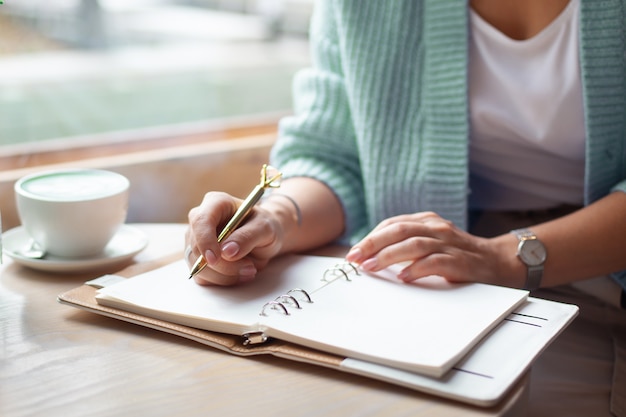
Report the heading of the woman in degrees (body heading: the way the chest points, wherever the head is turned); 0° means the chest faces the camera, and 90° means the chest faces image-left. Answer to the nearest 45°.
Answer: approximately 45°

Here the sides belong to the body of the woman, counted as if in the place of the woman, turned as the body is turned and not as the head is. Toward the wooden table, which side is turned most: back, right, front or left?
front
